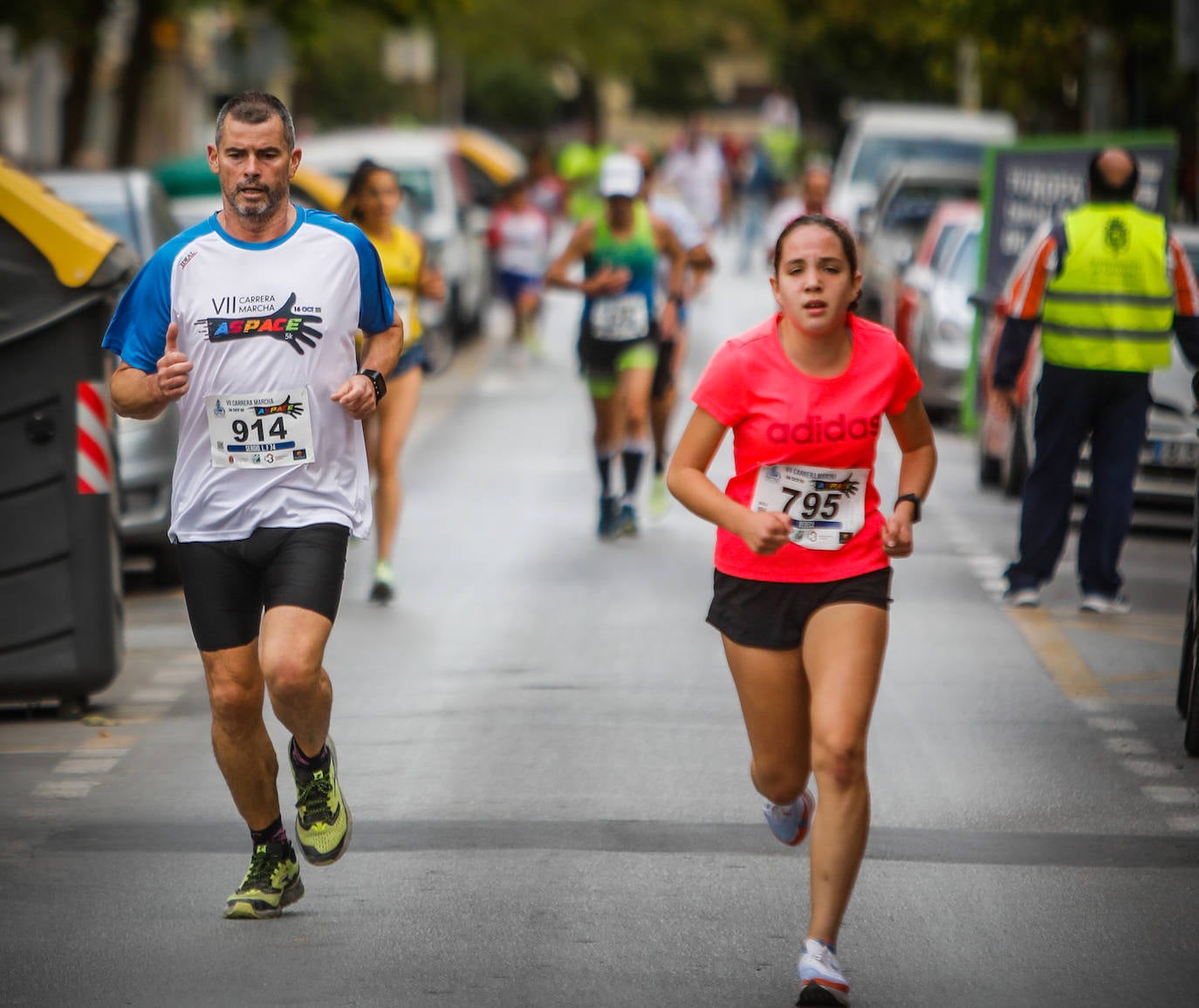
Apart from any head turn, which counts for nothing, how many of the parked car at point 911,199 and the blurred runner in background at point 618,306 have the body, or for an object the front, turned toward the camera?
2

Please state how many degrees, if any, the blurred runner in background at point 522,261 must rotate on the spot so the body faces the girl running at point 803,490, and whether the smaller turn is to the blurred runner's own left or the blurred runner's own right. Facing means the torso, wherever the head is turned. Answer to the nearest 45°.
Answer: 0° — they already face them

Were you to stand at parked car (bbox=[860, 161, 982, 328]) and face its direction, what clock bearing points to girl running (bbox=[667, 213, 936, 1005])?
The girl running is roughly at 12 o'clock from the parked car.

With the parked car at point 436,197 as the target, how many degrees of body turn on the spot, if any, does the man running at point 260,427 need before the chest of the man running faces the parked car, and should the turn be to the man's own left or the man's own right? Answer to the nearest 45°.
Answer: approximately 180°

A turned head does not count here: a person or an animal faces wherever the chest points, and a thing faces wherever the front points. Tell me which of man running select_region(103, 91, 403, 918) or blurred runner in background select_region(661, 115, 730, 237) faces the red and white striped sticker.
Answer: the blurred runner in background

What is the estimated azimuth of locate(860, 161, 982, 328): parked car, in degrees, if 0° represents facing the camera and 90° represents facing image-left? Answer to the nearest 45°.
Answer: approximately 0°

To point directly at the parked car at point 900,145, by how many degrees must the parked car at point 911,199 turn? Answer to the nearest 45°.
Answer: approximately 180°
